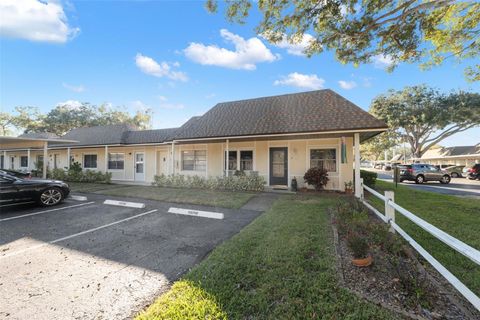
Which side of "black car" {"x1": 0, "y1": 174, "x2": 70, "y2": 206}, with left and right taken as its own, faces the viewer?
right

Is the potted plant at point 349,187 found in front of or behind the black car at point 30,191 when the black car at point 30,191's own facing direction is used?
in front

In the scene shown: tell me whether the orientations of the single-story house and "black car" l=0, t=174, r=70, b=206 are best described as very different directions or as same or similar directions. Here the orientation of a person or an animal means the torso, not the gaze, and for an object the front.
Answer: very different directions

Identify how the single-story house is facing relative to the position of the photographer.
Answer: facing the viewer and to the left of the viewer

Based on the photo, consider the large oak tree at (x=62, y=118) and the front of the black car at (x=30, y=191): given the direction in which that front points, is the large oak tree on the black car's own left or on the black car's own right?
on the black car's own left

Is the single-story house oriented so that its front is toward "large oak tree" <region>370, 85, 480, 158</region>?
no

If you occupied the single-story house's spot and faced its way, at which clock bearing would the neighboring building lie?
The neighboring building is roughly at 7 o'clock from the single-story house.

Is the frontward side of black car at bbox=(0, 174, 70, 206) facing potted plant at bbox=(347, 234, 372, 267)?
no

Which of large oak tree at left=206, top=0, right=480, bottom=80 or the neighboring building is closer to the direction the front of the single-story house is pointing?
the large oak tree

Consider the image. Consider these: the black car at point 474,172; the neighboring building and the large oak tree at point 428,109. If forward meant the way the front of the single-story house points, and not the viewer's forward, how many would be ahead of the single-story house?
0

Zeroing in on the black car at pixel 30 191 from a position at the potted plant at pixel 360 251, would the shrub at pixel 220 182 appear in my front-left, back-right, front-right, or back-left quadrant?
front-right
